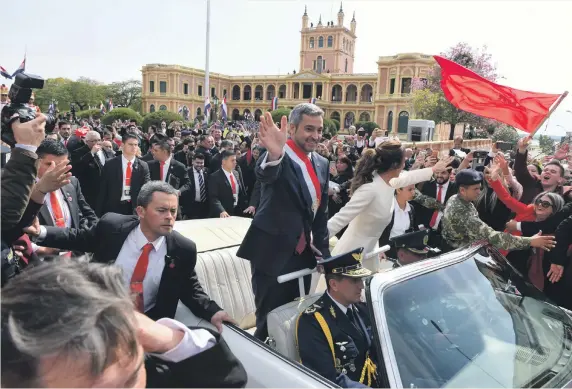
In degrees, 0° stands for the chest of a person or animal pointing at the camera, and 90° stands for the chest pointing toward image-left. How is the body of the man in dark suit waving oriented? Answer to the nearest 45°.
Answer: approximately 315°

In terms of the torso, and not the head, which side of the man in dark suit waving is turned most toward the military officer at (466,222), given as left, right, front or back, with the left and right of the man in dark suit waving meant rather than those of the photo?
left

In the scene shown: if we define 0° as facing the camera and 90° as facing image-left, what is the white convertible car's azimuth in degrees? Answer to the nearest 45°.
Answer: approximately 315°

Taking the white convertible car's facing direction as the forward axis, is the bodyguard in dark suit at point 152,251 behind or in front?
behind

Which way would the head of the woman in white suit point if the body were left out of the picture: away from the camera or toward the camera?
away from the camera

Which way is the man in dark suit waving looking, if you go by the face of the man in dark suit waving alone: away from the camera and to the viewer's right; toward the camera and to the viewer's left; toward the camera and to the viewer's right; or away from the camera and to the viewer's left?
toward the camera and to the viewer's right

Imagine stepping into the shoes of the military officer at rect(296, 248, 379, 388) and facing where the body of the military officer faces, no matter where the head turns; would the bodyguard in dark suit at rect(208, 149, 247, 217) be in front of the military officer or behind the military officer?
behind

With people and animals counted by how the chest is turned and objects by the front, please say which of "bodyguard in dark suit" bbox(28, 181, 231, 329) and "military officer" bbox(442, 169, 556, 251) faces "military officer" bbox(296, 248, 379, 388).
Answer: the bodyguard in dark suit

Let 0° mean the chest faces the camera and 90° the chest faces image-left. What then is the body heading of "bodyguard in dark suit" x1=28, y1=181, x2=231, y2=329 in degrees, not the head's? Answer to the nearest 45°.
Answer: approximately 315°

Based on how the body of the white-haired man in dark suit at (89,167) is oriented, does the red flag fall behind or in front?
in front

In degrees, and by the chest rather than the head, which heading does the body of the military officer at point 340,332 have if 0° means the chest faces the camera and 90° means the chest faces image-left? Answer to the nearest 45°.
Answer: approximately 315°
